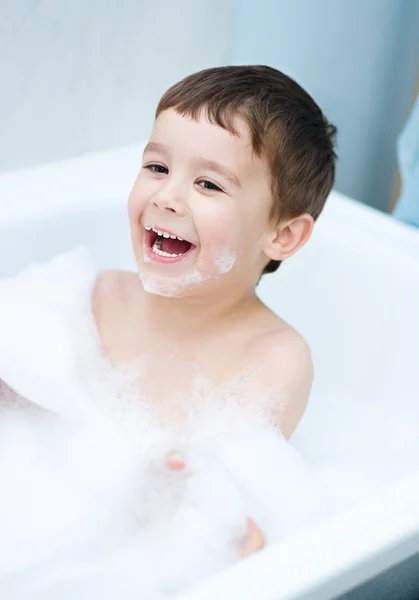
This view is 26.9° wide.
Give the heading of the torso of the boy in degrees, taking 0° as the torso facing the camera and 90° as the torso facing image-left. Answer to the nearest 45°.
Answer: approximately 45°
